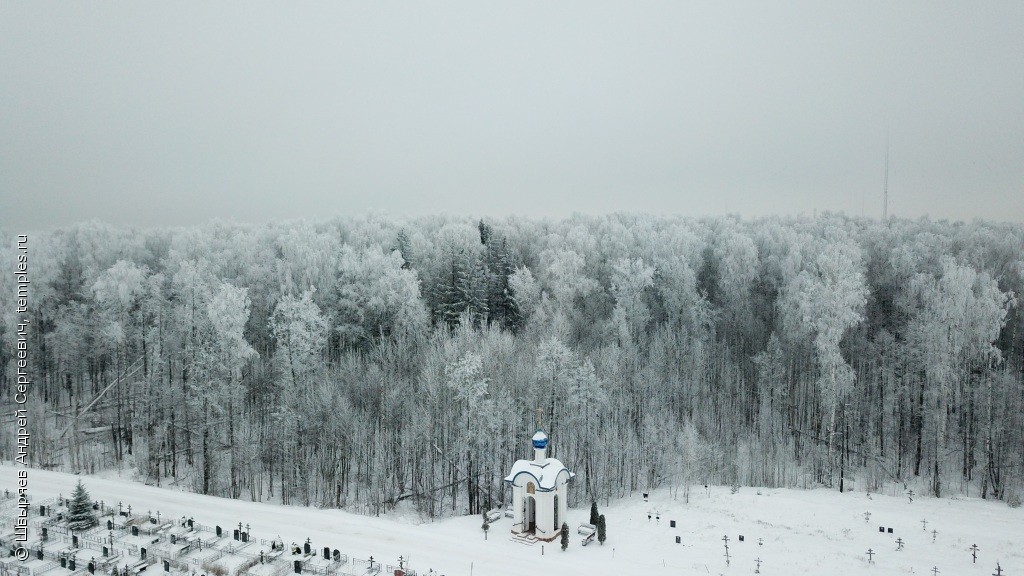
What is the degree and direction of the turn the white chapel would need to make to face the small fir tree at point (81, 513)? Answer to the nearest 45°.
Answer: approximately 45° to its right

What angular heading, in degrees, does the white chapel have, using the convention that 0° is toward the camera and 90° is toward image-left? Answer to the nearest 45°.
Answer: approximately 45°
